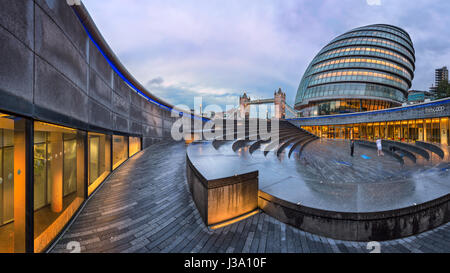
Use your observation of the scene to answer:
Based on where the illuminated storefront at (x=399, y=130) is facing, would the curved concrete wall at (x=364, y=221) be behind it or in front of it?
in front

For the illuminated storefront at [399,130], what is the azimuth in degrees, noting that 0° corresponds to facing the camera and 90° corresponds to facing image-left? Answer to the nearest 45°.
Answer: approximately 45°

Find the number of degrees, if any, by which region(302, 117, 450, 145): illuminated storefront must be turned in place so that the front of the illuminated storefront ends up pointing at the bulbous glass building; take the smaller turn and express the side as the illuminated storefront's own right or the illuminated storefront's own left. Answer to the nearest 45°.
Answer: approximately 135° to the illuminated storefront's own right

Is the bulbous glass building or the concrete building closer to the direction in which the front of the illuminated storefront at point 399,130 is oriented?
the concrete building

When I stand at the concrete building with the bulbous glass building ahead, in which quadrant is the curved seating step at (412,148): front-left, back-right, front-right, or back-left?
front-right

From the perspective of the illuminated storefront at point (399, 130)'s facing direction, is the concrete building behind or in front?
in front

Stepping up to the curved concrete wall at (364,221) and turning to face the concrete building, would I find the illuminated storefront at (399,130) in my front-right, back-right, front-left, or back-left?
back-right

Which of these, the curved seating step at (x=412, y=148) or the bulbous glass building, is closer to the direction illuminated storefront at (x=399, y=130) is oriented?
the curved seating step

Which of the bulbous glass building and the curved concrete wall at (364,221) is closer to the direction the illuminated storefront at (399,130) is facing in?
the curved concrete wall
